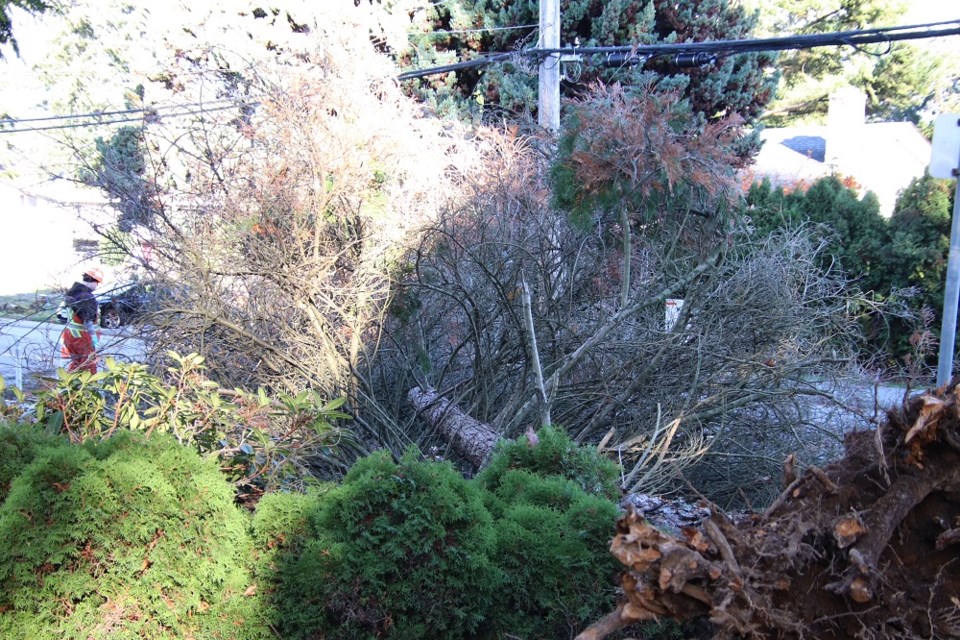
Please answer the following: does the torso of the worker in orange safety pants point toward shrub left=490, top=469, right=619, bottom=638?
no

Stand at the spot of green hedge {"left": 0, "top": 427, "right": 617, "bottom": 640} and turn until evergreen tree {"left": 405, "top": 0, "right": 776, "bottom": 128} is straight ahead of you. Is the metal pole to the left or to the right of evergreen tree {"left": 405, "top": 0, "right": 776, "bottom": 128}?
right

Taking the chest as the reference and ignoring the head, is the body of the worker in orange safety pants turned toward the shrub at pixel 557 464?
no

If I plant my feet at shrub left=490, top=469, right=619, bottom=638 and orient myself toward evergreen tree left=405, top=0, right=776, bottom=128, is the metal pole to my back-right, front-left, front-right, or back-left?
front-right
